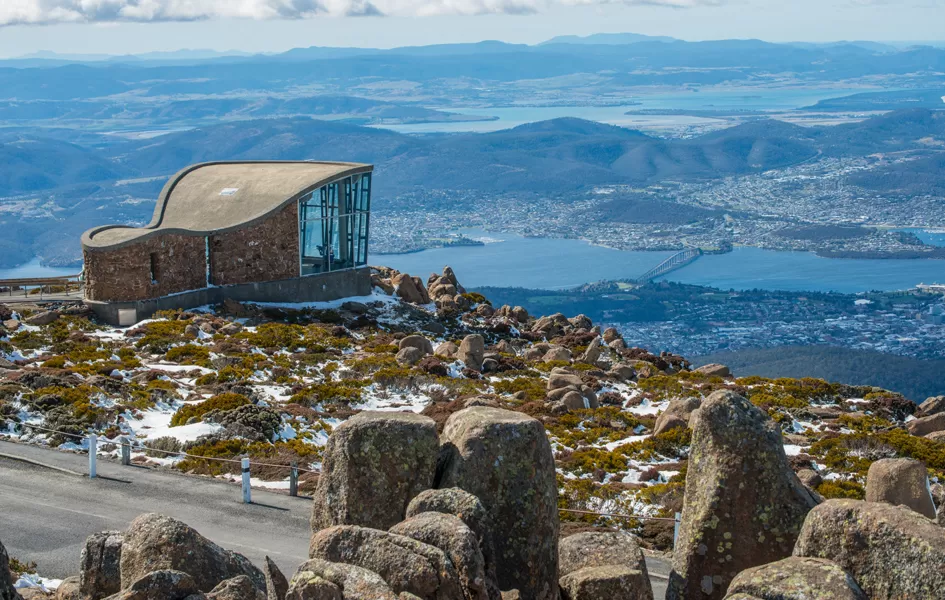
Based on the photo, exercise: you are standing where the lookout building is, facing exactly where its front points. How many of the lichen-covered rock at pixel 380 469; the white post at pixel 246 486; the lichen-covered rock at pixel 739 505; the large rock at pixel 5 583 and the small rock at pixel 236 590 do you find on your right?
5

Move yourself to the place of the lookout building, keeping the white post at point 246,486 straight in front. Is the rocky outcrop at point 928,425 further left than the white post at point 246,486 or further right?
left

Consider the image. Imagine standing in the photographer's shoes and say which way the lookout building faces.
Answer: facing to the right of the viewer

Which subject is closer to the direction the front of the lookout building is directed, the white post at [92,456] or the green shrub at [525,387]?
the green shrub

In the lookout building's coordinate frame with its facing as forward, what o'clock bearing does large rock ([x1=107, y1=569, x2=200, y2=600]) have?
The large rock is roughly at 3 o'clock from the lookout building.

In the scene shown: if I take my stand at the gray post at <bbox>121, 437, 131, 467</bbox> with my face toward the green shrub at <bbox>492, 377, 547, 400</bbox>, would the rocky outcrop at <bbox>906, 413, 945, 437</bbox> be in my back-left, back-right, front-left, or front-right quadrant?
front-right

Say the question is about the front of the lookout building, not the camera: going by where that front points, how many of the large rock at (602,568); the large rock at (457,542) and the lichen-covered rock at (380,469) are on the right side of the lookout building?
3

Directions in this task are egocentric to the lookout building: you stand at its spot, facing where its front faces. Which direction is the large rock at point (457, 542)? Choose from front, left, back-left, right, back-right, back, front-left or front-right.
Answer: right

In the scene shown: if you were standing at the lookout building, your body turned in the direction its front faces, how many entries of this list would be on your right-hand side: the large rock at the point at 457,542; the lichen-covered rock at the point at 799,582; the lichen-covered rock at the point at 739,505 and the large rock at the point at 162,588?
4

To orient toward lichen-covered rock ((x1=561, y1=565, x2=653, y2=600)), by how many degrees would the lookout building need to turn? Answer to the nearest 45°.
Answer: approximately 90° to its right

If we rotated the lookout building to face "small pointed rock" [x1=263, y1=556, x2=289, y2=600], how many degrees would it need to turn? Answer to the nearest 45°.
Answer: approximately 90° to its right

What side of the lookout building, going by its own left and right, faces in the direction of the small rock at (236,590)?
right

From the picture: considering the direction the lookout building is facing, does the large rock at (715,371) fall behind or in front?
in front

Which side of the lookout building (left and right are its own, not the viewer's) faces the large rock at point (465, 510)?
right

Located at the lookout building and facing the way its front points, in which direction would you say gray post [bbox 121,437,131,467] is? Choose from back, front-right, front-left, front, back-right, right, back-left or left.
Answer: right

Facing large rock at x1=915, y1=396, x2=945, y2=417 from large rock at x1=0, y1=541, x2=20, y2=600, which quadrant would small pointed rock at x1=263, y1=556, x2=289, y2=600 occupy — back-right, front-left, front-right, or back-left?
front-right

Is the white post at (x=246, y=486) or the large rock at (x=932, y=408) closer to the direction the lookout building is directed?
the large rock

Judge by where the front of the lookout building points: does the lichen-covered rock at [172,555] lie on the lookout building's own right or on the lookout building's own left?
on the lookout building's own right

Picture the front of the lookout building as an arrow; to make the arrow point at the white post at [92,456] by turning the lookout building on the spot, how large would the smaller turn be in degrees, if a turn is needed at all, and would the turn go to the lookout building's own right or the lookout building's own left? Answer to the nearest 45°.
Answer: approximately 90° to the lookout building's own right

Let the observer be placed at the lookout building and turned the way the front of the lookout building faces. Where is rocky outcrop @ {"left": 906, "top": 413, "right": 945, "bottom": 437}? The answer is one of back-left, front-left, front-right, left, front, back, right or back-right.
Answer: front-right
